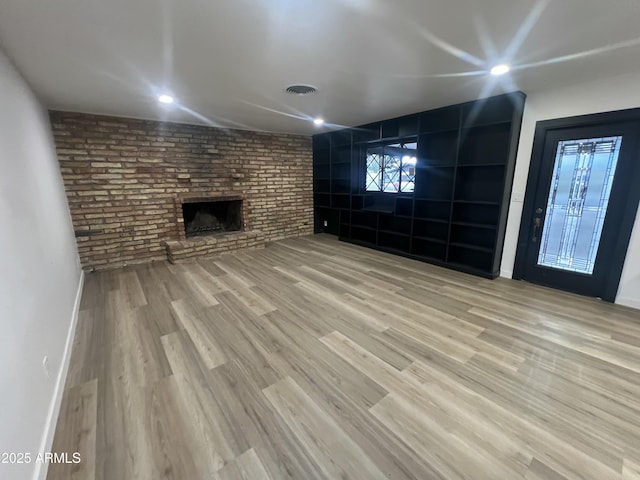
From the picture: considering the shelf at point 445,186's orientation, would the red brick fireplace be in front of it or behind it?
in front

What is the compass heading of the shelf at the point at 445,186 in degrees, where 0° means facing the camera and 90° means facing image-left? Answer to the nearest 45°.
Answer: approximately 45°
